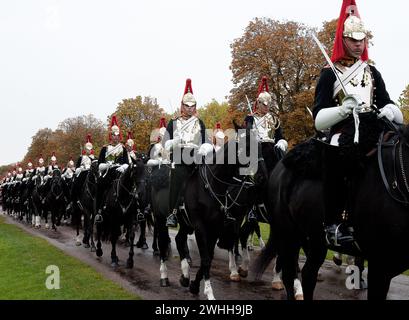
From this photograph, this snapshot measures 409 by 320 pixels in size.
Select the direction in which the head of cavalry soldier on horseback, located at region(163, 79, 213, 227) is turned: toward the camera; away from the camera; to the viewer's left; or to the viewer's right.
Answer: toward the camera

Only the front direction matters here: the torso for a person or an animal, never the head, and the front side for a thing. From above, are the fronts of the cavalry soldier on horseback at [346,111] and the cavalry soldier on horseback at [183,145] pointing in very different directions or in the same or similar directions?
same or similar directions

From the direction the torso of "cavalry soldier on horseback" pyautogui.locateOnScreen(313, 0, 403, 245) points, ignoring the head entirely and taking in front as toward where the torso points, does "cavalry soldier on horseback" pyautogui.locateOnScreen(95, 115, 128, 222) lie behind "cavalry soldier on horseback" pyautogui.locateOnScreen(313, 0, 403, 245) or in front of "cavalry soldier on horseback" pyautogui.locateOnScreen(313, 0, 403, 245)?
behind

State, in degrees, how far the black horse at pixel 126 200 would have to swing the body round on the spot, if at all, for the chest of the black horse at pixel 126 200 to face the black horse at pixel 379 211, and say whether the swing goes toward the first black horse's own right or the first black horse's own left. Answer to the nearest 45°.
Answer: approximately 45° to the first black horse's own right

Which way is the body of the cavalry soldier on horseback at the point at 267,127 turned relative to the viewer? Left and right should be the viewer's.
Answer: facing the viewer and to the right of the viewer

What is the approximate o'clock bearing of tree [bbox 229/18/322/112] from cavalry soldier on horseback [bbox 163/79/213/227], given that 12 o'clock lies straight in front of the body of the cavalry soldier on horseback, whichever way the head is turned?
The tree is roughly at 8 o'clock from the cavalry soldier on horseback.

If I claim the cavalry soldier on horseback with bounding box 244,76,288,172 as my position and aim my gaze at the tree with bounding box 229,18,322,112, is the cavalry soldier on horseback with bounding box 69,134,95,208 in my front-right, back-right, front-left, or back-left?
front-left

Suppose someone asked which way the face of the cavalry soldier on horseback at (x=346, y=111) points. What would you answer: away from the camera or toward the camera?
toward the camera

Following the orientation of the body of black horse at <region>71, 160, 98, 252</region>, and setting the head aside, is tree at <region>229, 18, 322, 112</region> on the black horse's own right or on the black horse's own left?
on the black horse's own left

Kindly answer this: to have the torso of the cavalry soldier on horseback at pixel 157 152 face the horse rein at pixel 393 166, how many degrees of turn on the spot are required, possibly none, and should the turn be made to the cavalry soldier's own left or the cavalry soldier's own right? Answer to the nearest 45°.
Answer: approximately 45° to the cavalry soldier's own right

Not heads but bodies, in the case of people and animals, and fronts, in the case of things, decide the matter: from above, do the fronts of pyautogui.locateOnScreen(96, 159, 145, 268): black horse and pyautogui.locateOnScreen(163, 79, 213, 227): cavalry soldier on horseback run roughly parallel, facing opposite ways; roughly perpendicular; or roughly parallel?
roughly parallel

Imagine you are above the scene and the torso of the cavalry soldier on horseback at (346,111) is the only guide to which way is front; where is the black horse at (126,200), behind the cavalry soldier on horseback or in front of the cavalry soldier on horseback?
behind

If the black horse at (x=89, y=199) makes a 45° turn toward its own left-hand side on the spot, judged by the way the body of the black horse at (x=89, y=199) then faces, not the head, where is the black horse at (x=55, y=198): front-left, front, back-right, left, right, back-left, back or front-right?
left

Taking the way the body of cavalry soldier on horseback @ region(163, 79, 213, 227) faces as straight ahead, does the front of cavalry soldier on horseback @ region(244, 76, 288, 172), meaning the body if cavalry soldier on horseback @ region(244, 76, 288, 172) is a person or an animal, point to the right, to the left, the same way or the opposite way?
the same way

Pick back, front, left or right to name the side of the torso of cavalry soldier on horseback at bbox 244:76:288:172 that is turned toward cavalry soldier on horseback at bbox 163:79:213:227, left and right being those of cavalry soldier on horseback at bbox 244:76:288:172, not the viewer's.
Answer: right

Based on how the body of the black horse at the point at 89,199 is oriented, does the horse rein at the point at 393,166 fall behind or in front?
in front

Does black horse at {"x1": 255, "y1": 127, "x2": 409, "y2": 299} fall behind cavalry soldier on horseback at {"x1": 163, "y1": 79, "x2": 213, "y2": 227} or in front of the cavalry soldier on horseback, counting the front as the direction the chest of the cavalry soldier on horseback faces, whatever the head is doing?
in front

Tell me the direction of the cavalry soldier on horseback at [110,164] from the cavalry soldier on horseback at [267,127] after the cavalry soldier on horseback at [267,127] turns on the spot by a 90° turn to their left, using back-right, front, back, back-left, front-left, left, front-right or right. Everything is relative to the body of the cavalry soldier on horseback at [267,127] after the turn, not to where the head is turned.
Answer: left
